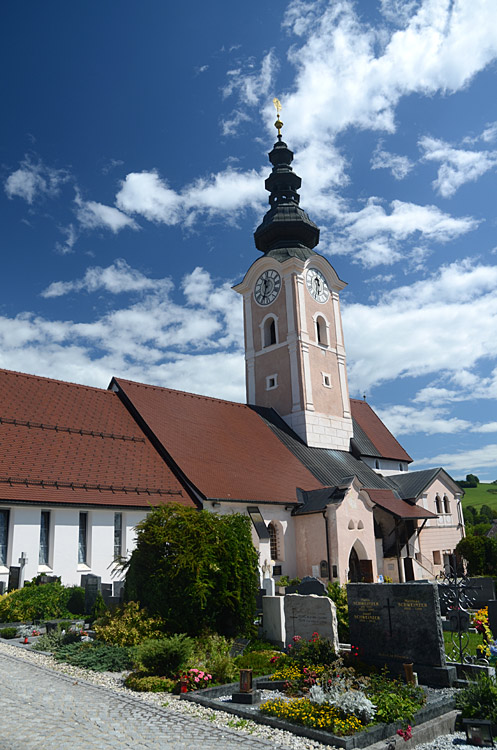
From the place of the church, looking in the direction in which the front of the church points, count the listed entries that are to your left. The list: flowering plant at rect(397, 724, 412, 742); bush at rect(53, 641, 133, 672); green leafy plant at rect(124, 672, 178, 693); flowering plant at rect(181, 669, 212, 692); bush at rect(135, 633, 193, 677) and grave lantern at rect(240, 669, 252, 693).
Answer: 0

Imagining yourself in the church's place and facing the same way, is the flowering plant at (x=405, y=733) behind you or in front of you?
in front

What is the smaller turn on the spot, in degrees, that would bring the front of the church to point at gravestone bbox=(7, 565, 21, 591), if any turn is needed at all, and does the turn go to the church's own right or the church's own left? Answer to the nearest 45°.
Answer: approximately 90° to the church's own right

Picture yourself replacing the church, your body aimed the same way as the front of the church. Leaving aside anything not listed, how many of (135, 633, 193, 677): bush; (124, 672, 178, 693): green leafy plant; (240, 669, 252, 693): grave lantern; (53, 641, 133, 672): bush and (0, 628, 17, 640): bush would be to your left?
0

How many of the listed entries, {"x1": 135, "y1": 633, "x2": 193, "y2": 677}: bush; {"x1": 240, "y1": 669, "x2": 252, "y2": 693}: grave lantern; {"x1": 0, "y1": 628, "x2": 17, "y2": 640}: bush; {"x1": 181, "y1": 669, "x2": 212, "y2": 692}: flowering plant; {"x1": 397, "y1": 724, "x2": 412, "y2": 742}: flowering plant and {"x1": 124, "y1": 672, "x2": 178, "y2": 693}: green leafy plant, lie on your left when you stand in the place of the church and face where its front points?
0

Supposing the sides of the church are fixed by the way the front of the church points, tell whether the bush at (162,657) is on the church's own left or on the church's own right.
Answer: on the church's own right

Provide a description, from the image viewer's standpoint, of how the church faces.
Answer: facing the viewer and to the right of the viewer

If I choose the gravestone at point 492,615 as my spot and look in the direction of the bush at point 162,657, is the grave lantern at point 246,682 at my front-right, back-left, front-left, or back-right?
front-left

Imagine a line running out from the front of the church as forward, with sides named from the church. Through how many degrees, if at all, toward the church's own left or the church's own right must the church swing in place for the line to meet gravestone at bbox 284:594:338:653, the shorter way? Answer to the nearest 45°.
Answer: approximately 45° to the church's own right

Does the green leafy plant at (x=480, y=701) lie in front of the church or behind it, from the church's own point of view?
in front

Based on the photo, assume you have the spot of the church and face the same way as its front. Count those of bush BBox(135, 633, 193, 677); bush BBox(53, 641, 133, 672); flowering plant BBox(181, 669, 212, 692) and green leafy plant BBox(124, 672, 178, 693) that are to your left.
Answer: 0

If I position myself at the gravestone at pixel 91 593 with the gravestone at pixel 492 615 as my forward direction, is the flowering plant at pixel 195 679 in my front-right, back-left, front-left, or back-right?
front-right

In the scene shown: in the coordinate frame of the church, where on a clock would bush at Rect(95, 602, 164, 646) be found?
The bush is roughly at 2 o'clock from the church.

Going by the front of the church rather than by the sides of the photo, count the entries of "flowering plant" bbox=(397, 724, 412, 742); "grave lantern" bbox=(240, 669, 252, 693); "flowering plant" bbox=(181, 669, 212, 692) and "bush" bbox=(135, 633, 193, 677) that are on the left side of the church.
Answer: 0
